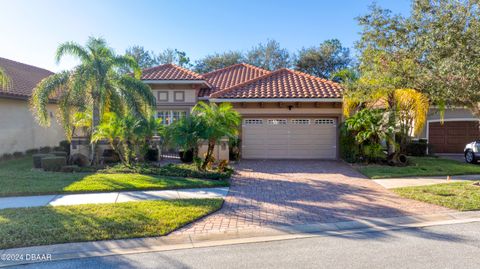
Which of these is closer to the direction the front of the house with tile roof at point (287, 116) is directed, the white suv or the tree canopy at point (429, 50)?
the tree canopy

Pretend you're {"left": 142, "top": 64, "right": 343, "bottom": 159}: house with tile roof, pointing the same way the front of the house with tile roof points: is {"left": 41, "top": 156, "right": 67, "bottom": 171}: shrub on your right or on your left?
on your right

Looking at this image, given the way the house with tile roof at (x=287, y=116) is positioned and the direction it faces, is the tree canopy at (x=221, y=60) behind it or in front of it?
behind

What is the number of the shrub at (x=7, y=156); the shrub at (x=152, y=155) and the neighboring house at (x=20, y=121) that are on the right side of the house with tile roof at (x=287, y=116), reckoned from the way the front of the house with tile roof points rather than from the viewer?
3

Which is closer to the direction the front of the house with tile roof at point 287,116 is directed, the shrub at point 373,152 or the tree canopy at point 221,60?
the shrub

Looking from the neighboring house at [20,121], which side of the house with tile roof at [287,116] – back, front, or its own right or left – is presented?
right

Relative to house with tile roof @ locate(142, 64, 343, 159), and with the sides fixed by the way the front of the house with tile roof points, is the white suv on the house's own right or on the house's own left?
on the house's own left

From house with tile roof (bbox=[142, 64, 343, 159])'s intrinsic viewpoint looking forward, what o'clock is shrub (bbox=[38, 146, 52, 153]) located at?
The shrub is roughly at 3 o'clock from the house with tile roof.

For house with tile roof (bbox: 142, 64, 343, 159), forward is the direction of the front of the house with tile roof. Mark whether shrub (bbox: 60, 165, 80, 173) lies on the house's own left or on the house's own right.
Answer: on the house's own right

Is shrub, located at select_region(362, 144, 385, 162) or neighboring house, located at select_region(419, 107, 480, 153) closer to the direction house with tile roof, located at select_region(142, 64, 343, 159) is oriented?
the shrub

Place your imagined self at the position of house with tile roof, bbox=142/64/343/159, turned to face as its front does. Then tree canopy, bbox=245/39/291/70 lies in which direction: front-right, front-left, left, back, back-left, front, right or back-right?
back

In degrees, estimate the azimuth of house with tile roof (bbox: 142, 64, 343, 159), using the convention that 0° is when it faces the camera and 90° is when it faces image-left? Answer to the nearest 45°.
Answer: approximately 0°
